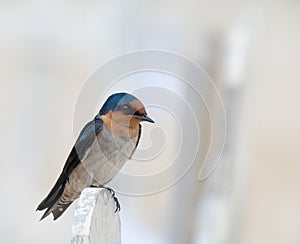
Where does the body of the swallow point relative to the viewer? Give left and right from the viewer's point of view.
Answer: facing the viewer and to the right of the viewer
